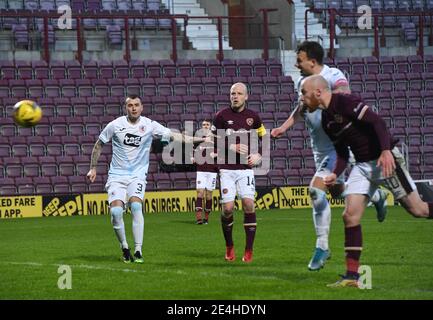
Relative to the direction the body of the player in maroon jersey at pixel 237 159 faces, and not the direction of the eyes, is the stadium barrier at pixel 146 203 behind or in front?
behind

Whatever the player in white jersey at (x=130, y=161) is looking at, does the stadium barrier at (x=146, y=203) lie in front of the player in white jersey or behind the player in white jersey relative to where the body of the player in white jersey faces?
behind

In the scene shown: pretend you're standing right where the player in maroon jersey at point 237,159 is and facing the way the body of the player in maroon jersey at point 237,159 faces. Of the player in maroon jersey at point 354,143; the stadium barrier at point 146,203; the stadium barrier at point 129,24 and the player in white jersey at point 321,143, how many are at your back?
2

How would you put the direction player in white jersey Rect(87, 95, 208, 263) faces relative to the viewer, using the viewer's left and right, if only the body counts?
facing the viewer

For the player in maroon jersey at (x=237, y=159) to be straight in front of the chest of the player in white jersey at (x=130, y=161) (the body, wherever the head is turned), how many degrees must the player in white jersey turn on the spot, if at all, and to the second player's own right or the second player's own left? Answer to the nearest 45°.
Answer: approximately 90° to the second player's own left

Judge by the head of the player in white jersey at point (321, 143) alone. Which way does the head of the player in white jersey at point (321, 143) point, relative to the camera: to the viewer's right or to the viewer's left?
to the viewer's left

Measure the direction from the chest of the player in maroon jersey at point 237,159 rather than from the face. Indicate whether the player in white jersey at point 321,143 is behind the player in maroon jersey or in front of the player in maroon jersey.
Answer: in front

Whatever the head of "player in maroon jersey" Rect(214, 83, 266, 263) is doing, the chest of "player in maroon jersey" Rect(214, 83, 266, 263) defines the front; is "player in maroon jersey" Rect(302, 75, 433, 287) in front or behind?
in front

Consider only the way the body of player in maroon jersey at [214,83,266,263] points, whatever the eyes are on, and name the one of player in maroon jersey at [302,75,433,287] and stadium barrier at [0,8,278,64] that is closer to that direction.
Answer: the player in maroon jersey

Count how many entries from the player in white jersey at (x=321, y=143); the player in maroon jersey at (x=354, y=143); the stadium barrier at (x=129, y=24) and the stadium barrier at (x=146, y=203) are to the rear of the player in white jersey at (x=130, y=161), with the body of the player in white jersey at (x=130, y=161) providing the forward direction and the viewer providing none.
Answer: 2

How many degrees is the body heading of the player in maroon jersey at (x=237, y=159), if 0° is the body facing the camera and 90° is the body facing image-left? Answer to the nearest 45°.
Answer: approximately 0°

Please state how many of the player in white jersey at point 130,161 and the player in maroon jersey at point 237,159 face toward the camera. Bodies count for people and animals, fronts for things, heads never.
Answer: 2

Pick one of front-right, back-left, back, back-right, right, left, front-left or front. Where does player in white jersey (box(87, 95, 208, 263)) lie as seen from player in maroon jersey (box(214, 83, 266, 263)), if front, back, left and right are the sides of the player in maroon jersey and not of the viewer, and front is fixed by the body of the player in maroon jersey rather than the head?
right

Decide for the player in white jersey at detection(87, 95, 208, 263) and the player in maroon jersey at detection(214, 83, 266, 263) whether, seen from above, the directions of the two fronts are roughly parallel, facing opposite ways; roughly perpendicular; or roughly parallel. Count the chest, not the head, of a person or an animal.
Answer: roughly parallel

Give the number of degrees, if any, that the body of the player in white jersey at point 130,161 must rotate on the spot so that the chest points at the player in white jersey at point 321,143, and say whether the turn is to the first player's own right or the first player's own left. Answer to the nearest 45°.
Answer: approximately 45° to the first player's own left
